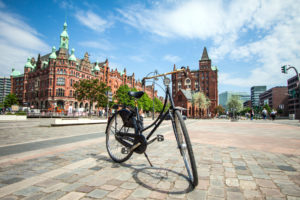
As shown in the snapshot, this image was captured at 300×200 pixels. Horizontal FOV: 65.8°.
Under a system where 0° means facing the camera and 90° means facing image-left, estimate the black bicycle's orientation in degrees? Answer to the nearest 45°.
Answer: approximately 315°
